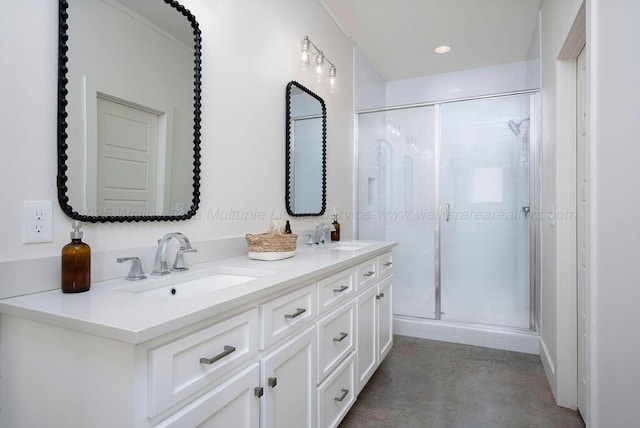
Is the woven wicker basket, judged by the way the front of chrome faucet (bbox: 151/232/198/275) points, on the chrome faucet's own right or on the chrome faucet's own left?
on the chrome faucet's own left

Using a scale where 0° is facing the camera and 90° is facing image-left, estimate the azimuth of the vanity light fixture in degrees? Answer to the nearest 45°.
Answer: approximately 315°

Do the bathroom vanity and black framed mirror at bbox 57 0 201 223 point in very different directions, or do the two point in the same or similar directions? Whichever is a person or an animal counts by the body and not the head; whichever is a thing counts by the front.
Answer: same or similar directions

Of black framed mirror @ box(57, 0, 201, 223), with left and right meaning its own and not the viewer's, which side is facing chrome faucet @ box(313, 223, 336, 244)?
left

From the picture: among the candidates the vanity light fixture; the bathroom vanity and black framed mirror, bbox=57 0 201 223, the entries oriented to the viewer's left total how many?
0

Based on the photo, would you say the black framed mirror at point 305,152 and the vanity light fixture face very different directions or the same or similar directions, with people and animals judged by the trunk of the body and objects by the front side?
same or similar directions

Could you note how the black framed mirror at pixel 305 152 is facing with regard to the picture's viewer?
facing the viewer and to the right of the viewer

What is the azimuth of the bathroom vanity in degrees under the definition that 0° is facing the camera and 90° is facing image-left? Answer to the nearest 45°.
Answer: approximately 315°

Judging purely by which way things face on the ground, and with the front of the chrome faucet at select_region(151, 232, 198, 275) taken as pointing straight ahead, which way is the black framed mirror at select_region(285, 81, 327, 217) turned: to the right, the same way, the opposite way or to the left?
the same way

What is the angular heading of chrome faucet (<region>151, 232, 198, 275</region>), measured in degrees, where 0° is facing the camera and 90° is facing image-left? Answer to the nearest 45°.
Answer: approximately 315°

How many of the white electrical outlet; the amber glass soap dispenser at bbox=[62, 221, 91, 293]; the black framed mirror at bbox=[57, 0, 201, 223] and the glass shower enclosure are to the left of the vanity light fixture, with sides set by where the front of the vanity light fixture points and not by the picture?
1

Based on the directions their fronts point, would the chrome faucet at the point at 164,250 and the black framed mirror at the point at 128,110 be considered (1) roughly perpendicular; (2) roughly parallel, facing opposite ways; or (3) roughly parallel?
roughly parallel

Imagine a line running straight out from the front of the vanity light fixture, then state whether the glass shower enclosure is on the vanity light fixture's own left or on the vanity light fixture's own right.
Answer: on the vanity light fixture's own left

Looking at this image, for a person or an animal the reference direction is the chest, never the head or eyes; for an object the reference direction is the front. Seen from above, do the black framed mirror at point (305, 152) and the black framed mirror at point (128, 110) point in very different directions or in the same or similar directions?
same or similar directions
